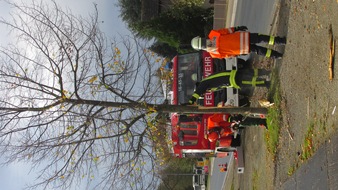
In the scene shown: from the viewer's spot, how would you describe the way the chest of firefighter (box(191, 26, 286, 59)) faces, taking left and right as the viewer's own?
facing away from the viewer
